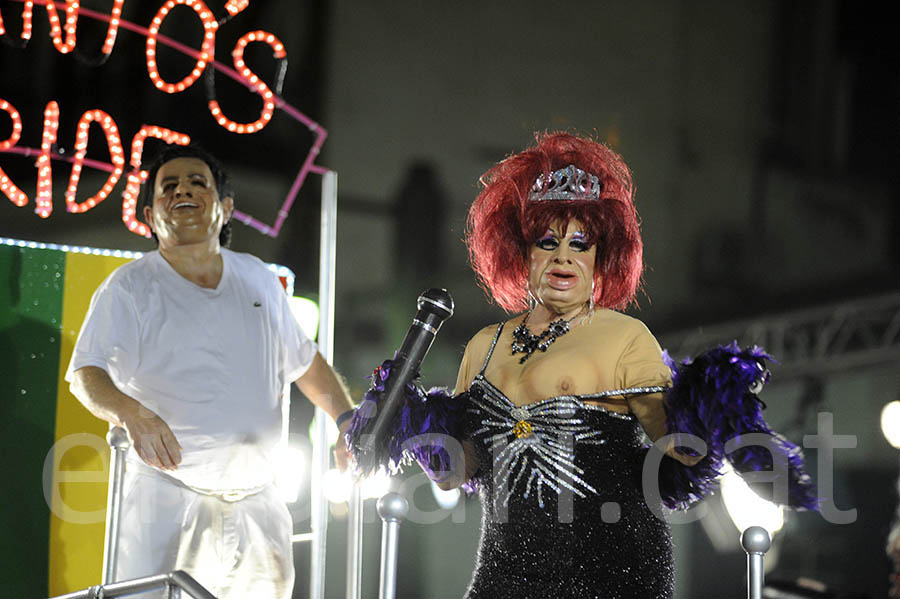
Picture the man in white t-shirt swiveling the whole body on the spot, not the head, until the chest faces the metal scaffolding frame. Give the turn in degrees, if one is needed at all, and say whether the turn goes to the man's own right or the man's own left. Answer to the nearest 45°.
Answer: approximately 135° to the man's own left

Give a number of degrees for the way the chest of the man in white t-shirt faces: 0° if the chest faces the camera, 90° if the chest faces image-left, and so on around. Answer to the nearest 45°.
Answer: approximately 0°

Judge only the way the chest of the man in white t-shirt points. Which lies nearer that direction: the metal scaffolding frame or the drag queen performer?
the drag queen performer

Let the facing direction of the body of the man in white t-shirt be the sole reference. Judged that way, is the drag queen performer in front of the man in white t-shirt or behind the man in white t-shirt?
in front

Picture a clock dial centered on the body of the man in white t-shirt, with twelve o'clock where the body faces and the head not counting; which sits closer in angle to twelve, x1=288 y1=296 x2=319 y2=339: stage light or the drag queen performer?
the drag queen performer

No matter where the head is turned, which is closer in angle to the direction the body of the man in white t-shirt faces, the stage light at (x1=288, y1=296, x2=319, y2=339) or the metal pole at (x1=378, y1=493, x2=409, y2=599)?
the metal pole

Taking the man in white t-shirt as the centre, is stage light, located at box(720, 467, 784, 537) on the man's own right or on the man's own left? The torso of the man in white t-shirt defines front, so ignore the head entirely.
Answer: on the man's own left

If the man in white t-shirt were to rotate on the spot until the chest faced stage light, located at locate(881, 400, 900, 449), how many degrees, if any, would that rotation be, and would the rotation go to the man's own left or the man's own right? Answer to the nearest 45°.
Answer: approximately 90° to the man's own left

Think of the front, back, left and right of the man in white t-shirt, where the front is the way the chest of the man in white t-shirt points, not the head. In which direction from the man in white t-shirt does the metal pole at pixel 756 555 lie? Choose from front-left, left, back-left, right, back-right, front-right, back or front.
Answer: front-left
